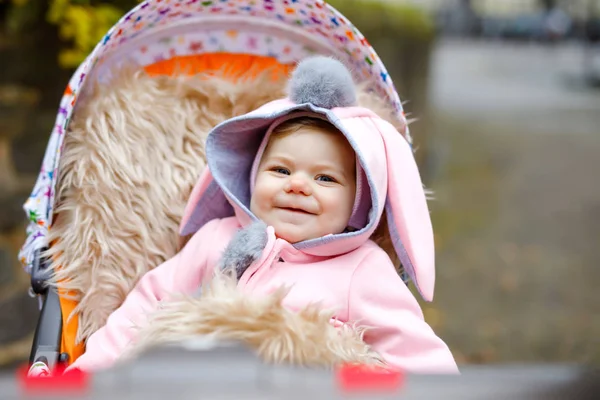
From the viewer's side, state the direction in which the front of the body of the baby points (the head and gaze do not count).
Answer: toward the camera

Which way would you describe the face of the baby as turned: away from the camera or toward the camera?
toward the camera

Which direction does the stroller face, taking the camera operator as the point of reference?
facing the viewer
